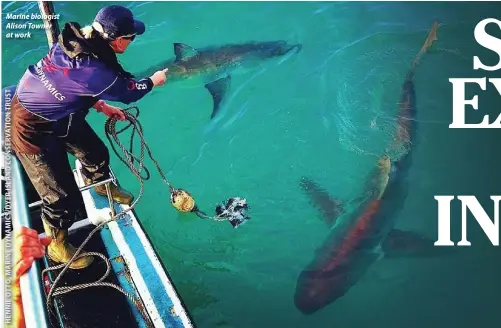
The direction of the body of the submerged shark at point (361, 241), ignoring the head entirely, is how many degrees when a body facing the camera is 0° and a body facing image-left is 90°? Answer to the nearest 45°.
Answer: approximately 45°

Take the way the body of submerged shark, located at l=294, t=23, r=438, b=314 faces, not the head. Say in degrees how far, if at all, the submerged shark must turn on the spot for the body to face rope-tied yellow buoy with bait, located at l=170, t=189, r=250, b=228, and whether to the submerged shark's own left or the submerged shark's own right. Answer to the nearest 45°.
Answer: approximately 45° to the submerged shark's own right

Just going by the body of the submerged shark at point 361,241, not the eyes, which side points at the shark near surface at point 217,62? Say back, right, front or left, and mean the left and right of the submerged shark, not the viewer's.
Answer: right

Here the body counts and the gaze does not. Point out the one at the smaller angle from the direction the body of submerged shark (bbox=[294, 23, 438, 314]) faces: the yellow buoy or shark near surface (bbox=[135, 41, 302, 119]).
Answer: the yellow buoy
